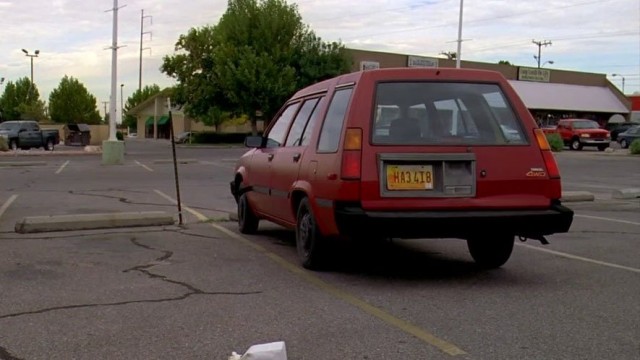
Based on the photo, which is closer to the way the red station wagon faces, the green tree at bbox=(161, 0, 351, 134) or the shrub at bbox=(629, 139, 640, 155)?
the green tree

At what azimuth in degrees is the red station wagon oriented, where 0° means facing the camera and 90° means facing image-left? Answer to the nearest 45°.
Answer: approximately 135°

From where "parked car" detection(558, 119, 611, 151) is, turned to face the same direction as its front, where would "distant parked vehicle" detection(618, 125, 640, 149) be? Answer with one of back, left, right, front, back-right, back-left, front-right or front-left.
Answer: left

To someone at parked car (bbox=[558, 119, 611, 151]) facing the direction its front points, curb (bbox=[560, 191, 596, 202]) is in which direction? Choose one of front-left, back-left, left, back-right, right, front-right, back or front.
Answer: front-right

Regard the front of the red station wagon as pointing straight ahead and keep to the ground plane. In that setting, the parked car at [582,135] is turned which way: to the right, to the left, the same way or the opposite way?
the opposite way

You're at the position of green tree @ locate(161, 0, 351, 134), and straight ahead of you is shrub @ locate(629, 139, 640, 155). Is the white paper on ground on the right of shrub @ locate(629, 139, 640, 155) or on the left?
right

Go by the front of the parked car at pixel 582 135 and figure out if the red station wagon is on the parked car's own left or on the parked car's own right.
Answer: on the parked car's own right

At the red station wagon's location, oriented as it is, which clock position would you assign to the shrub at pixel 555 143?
The shrub is roughly at 2 o'clock from the red station wagon.

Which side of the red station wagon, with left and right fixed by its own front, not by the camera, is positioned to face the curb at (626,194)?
right

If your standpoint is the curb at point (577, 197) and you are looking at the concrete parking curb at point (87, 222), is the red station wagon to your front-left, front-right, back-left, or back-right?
front-left

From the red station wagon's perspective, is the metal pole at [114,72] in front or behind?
in front

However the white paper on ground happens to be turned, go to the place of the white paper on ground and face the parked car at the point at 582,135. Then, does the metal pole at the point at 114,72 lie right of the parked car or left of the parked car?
left
